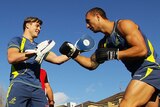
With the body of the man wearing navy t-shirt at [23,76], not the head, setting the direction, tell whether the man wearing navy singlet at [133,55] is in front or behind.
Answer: in front

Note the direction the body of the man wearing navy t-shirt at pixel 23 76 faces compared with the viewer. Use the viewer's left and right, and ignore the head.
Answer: facing the viewer and to the right of the viewer

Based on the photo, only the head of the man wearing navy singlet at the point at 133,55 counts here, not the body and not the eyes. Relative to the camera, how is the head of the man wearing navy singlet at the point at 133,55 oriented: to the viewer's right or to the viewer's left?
to the viewer's left

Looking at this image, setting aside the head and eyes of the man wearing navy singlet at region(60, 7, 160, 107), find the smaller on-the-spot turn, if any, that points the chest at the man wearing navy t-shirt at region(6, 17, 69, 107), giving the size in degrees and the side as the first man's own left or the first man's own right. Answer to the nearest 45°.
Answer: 0° — they already face them

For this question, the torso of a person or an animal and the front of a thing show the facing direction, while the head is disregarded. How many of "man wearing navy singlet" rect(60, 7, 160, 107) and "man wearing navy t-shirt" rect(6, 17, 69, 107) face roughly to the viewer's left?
1

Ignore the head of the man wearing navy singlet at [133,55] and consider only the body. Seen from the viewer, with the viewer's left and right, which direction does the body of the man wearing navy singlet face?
facing to the left of the viewer
